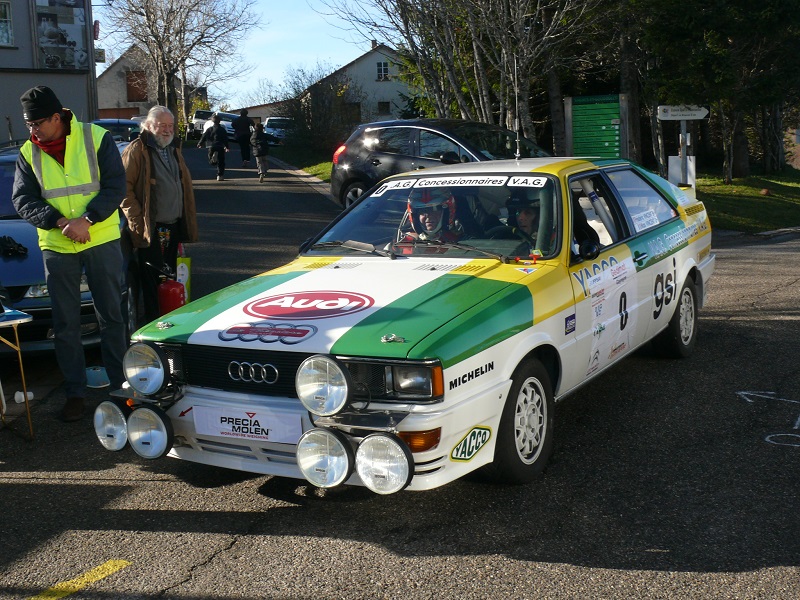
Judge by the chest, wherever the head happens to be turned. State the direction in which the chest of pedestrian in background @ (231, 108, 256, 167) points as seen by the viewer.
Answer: away from the camera

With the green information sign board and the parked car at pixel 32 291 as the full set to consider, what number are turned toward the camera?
2

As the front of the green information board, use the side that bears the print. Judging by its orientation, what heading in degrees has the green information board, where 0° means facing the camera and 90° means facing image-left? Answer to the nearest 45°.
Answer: approximately 0°

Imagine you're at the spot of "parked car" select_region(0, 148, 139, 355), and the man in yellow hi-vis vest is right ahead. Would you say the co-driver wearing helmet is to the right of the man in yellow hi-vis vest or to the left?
left

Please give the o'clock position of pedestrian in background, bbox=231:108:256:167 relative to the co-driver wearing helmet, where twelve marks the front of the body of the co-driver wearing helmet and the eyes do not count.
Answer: The pedestrian in background is roughly at 4 o'clock from the co-driver wearing helmet.

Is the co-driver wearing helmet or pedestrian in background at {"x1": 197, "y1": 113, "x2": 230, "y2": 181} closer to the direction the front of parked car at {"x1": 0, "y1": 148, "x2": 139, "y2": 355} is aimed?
the co-driver wearing helmet

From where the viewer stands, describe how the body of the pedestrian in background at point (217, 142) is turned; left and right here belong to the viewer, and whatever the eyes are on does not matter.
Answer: facing away from the viewer

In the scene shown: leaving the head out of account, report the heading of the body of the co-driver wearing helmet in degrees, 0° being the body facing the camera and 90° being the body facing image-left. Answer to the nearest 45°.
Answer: approximately 45°

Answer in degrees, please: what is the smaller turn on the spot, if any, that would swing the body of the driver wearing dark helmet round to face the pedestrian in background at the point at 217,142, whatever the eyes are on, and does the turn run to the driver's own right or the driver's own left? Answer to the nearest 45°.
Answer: approximately 135° to the driver's own right

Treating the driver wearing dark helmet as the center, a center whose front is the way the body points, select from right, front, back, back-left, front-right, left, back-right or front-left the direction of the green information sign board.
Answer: back-right

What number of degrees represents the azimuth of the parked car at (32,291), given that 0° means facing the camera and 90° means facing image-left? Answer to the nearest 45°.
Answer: approximately 0°

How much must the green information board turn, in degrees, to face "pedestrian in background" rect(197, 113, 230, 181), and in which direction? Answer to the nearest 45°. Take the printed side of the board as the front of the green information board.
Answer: approximately 90° to its right

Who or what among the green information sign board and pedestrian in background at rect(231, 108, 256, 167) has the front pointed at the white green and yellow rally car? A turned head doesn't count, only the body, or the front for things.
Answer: the green information sign board

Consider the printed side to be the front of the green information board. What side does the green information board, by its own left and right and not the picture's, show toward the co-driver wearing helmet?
front
